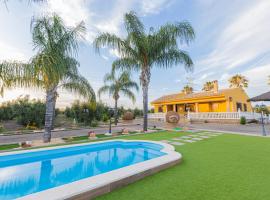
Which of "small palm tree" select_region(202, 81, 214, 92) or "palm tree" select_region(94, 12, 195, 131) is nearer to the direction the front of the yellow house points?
the palm tree

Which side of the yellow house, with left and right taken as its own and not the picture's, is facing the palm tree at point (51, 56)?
front

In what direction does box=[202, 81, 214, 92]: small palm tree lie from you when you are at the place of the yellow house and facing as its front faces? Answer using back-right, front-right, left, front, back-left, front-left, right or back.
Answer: back-right

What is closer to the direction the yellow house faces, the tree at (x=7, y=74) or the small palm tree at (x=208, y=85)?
the tree

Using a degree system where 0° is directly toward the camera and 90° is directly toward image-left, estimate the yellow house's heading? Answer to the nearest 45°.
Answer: approximately 45°

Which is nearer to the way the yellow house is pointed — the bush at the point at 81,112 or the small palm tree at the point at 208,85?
the bush

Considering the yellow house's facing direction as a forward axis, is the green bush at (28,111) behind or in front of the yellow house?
in front

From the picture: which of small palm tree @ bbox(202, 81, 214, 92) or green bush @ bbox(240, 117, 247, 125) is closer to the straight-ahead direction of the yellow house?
the green bush

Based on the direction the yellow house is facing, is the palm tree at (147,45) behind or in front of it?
in front

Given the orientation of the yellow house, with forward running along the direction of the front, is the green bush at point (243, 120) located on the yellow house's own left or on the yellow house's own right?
on the yellow house's own left
